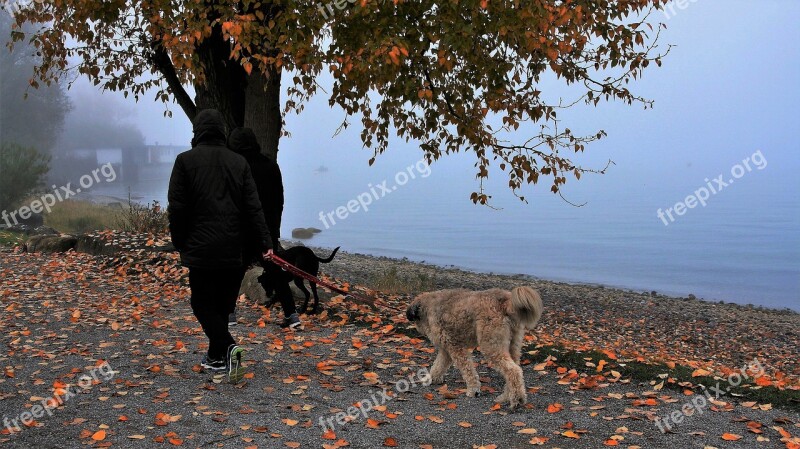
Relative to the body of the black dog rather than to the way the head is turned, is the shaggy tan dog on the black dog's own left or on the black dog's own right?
on the black dog's own left

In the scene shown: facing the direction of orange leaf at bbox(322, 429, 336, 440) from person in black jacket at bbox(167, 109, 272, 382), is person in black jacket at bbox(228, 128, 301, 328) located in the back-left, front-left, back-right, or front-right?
back-left

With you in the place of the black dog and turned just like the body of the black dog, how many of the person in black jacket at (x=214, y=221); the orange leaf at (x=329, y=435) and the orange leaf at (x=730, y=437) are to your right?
0

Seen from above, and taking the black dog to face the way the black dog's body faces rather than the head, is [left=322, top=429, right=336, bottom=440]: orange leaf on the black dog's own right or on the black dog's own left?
on the black dog's own left

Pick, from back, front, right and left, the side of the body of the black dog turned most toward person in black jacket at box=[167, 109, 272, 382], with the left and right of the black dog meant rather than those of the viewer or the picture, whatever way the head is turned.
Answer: left

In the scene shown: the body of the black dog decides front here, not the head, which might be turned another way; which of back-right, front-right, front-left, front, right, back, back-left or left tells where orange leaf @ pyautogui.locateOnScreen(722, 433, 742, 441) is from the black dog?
back-left

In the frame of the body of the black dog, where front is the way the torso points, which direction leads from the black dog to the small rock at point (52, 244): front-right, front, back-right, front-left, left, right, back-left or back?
front-right

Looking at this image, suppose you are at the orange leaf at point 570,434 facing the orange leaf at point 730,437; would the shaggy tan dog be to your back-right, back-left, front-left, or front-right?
back-left

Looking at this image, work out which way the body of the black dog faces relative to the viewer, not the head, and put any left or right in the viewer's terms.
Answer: facing to the left of the viewer

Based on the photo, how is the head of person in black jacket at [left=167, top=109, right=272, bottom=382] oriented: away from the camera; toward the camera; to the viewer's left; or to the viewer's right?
away from the camera

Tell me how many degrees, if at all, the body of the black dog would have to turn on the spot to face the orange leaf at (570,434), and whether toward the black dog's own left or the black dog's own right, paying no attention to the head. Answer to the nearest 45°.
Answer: approximately 135° to the black dog's own left

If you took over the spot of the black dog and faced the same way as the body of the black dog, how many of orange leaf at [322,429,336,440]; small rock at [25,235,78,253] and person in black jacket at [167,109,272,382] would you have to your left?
2
